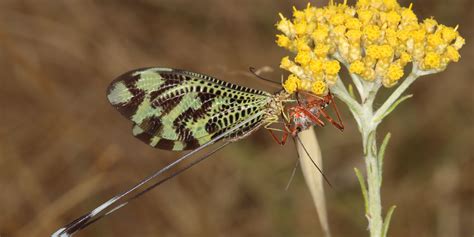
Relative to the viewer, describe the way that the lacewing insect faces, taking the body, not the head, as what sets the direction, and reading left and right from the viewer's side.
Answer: facing to the right of the viewer
